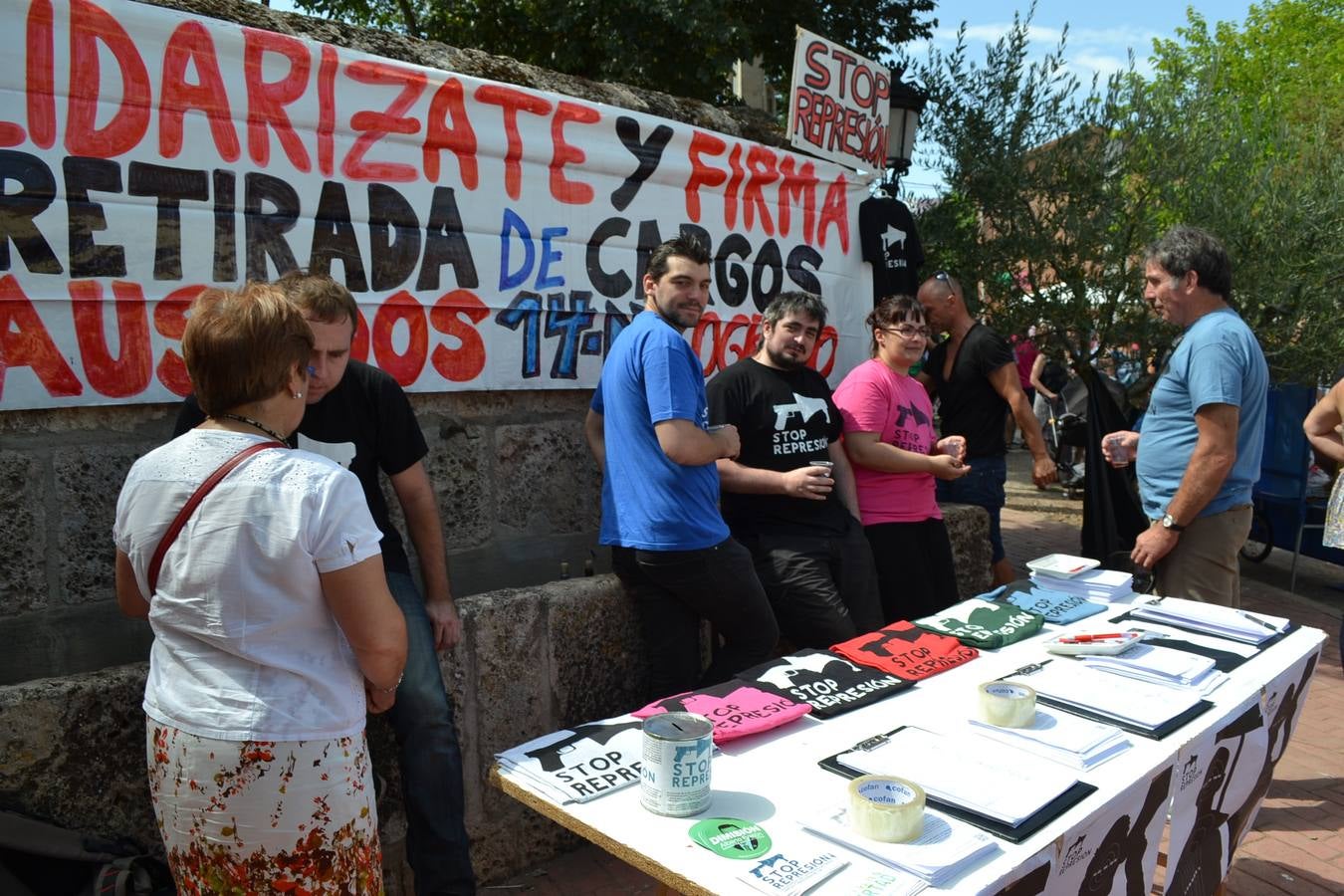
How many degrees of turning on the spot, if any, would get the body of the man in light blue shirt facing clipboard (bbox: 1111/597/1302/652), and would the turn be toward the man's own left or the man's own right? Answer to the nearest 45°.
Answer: approximately 90° to the man's own left

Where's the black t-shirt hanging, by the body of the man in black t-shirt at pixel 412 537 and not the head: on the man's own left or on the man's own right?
on the man's own left

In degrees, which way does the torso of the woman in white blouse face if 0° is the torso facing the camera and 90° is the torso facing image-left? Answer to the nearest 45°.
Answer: approximately 225°

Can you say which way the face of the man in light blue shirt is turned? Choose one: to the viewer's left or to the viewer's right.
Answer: to the viewer's left

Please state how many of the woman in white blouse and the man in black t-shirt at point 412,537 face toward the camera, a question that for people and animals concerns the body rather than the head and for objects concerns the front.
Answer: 1

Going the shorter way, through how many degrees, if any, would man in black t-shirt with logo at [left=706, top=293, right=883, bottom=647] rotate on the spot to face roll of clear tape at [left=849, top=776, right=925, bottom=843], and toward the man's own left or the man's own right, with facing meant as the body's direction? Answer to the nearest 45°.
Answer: approximately 45° to the man's own right

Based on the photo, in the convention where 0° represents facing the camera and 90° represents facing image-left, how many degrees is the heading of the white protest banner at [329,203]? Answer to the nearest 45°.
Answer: approximately 315°

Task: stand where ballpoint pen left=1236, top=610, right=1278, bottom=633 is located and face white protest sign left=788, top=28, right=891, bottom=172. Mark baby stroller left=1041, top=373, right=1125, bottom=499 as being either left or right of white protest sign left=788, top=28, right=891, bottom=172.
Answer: right

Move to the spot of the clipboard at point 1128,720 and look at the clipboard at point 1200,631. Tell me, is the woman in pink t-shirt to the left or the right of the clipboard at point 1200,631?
left

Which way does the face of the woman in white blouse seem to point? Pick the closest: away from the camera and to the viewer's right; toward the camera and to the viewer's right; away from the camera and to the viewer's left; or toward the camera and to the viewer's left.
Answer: away from the camera and to the viewer's right

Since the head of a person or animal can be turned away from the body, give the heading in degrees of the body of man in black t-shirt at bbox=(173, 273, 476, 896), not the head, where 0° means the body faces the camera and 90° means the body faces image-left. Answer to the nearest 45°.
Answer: approximately 0°
